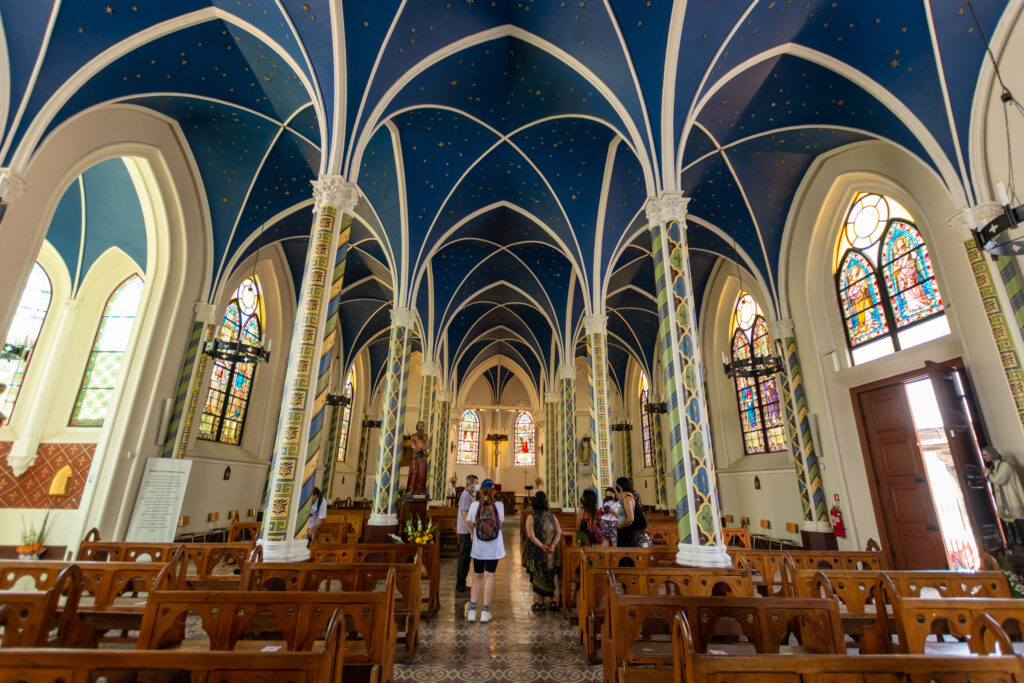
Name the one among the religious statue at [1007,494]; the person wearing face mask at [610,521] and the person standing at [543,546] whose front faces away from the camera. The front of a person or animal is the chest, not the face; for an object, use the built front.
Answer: the person standing

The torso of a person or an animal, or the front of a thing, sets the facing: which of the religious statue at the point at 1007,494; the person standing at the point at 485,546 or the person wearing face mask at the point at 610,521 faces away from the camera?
the person standing

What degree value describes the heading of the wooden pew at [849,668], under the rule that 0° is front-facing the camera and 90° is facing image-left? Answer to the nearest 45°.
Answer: approximately 180°

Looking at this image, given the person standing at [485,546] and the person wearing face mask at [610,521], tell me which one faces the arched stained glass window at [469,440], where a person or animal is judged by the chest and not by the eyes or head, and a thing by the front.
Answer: the person standing

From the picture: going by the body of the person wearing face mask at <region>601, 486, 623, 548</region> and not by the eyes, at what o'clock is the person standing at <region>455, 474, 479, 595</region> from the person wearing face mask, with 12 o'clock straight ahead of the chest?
The person standing is roughly at 2 o'clock from the person wearing face mask.

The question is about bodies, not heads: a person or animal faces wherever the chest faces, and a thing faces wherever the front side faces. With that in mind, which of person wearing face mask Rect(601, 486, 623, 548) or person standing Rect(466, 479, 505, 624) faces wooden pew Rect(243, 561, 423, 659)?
the person wearing face mask

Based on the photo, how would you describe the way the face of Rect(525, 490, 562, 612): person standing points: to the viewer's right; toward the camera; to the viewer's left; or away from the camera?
away from the camera

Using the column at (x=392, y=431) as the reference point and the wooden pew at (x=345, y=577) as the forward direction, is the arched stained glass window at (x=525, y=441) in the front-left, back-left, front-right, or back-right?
back-left

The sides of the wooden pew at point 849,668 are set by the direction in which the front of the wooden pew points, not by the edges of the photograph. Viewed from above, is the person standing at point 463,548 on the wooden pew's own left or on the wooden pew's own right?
on the wooden pew's own left

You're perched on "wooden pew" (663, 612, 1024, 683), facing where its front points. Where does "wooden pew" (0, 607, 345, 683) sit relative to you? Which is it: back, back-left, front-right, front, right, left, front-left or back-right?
back-left
